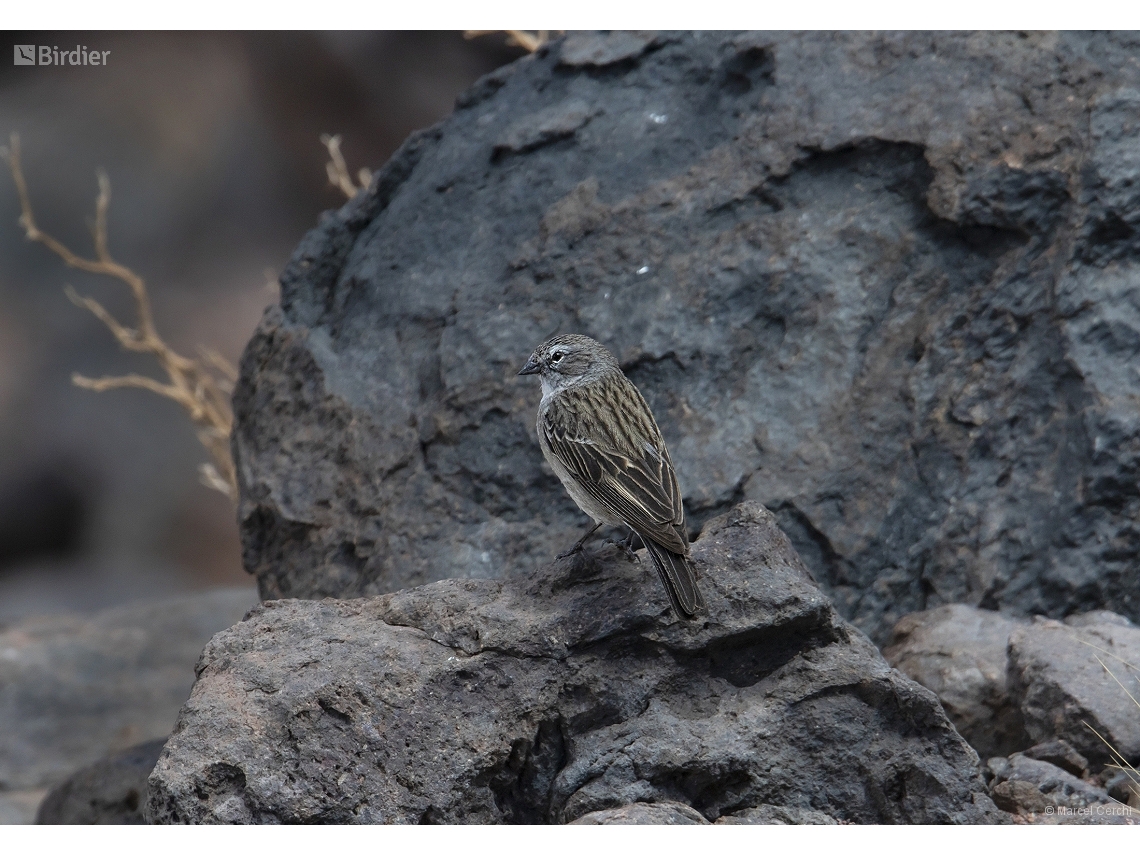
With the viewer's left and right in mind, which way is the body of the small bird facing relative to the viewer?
facing away from the viewer and to the left of the viewer

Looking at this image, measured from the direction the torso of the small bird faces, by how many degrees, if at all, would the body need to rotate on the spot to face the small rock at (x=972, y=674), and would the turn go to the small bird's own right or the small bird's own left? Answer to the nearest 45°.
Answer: approximately 90° to the small bird's own right

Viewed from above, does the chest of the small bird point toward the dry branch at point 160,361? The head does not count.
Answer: yes

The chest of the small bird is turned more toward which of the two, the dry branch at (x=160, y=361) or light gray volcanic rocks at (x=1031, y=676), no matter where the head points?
the dry branch
